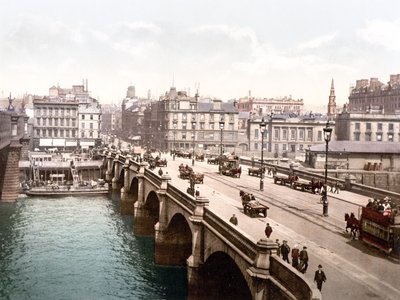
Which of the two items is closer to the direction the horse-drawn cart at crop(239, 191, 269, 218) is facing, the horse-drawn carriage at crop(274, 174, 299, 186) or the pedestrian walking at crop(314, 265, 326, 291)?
the horse-drawn carriage

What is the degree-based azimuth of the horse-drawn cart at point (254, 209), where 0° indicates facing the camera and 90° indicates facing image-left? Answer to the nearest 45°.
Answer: approximately 135°

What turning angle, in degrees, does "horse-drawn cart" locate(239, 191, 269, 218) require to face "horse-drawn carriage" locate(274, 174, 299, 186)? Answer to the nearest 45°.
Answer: approximately 45° to its right

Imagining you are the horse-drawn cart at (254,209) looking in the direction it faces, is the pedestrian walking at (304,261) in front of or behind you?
behind

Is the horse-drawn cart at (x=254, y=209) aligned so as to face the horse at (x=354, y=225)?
no
